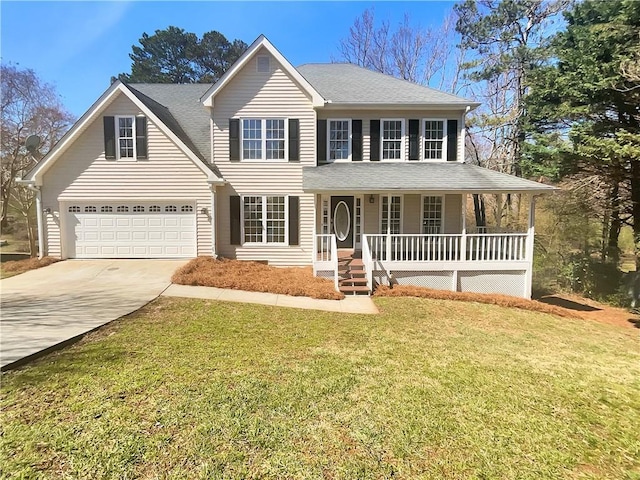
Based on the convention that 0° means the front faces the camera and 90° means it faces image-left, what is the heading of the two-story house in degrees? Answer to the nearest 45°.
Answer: approximately 0°
